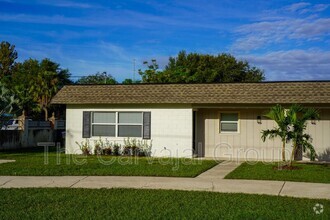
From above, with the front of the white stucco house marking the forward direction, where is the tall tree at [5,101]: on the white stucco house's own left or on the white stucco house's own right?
on the white stucco house's own right

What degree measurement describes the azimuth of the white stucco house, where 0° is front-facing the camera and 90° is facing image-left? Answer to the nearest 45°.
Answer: approximately 0°

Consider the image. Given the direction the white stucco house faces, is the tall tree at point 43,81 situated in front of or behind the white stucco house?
behind
